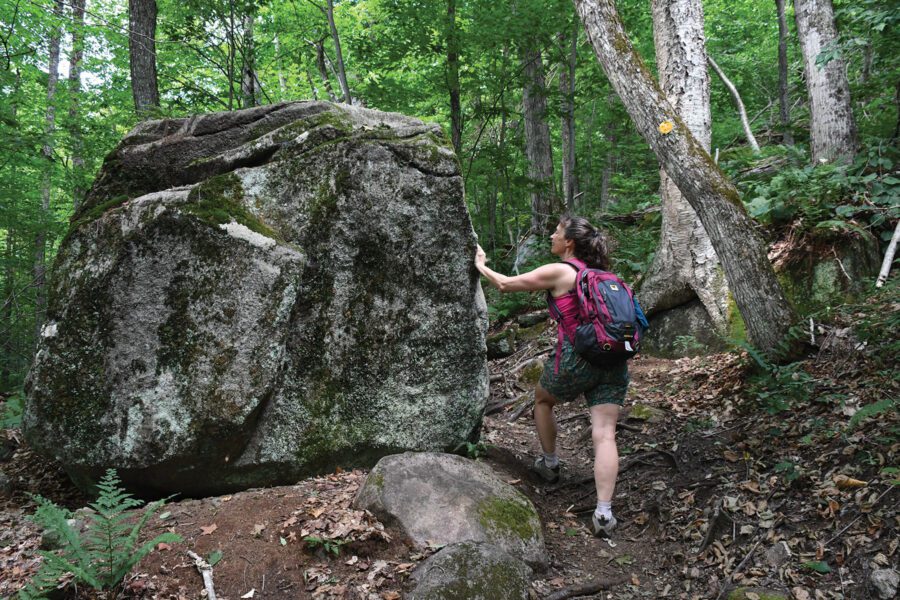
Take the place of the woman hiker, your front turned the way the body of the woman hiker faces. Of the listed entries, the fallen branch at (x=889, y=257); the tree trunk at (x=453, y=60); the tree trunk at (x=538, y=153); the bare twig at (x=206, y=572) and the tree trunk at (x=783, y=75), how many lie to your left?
1

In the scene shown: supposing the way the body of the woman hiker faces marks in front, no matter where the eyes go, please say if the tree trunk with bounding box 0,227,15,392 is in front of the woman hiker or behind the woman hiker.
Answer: in front

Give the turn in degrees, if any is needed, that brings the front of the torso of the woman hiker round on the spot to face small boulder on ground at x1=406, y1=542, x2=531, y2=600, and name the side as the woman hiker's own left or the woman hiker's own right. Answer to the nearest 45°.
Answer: approximately 90° to the woman hiker's own left

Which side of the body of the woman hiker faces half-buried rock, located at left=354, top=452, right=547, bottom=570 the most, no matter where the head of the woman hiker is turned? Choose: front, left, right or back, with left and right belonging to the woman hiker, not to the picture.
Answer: left

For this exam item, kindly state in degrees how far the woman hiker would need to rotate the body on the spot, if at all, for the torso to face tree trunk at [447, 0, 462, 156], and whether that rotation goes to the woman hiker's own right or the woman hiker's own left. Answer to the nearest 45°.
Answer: approximately 45° to the woman hiker's own right

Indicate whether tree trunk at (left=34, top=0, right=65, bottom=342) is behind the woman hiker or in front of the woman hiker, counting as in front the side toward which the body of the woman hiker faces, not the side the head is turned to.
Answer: in front

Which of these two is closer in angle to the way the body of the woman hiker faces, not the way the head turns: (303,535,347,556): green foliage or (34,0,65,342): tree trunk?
the tree trunk

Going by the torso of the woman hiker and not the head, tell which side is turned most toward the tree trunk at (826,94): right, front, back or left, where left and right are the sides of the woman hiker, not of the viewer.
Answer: right

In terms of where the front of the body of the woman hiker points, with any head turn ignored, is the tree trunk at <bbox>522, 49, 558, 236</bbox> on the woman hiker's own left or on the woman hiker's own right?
on the woman hiker's own right

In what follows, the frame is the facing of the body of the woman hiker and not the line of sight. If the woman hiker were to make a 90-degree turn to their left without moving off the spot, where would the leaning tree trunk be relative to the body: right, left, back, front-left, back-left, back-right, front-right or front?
back

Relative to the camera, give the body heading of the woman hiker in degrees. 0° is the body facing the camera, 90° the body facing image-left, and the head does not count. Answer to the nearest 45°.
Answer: approximately 135°

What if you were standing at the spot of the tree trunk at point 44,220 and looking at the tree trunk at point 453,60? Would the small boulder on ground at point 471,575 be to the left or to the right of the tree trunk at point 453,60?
right

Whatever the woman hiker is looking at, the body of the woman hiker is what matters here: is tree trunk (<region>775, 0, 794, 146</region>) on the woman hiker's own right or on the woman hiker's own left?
on the woman hiker's own right

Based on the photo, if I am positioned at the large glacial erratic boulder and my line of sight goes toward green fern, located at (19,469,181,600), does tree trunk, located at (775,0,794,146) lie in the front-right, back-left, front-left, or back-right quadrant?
back-left
